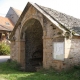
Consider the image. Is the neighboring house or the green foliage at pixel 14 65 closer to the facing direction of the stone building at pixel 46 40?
the green foliage

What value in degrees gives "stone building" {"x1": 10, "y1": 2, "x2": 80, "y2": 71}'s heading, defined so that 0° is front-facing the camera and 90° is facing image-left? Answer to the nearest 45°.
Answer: approximately 45°

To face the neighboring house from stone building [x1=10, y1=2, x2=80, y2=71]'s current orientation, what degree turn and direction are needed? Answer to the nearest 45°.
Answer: approximately 135° to its right

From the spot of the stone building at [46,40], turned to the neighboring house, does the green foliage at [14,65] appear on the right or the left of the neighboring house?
left
